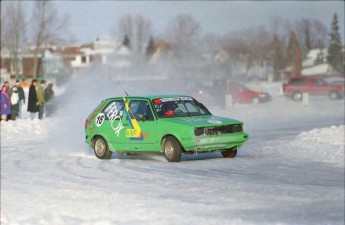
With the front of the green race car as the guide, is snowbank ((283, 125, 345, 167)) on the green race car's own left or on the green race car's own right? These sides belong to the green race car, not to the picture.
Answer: on the green race car's own left

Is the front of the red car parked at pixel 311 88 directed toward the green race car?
no

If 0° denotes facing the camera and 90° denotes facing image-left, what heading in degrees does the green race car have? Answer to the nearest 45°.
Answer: approximately 315°

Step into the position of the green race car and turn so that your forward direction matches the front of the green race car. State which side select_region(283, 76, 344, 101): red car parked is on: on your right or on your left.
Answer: on your left

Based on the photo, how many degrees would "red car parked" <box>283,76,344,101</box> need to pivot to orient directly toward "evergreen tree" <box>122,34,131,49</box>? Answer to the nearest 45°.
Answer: approximately 90° to its right

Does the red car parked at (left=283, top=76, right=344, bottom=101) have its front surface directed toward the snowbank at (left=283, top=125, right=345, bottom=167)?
no
